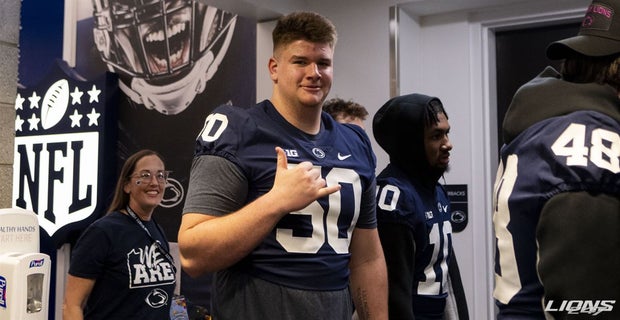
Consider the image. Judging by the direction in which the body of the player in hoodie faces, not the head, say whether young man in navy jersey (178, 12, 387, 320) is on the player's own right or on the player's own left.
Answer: on the player's own right

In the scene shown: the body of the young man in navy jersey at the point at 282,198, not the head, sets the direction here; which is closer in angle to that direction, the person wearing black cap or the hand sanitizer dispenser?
the person wearing black cap

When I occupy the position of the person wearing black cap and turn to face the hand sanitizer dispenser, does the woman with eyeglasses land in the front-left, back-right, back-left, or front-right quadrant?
front-right

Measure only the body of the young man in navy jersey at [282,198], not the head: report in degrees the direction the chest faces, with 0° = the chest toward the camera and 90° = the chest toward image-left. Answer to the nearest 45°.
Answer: approximately 315°

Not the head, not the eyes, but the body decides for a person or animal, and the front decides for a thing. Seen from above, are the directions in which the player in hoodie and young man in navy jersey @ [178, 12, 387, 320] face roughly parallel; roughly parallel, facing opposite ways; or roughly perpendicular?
roughly parallel

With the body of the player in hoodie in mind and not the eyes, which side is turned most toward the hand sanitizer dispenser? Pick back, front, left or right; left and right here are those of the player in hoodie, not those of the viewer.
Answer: right

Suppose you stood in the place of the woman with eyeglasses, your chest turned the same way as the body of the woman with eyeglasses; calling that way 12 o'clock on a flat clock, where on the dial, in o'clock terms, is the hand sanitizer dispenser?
The hand sanitizer dispenser is roughly at 2 o'clock from the woman with eyeglasses.

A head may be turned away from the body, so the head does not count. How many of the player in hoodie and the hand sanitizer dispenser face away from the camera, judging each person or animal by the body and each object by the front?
0

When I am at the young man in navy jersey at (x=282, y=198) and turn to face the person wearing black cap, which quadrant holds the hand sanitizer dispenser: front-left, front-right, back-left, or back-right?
back-right

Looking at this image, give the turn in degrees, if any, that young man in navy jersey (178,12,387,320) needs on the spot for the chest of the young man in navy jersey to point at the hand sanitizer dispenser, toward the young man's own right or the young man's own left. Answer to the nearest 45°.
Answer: approximately 135° to the young man's own right

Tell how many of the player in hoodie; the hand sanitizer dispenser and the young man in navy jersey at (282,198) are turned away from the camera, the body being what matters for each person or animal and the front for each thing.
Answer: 0

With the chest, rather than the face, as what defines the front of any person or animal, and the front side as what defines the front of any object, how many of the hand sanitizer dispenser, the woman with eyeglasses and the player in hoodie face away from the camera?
0
